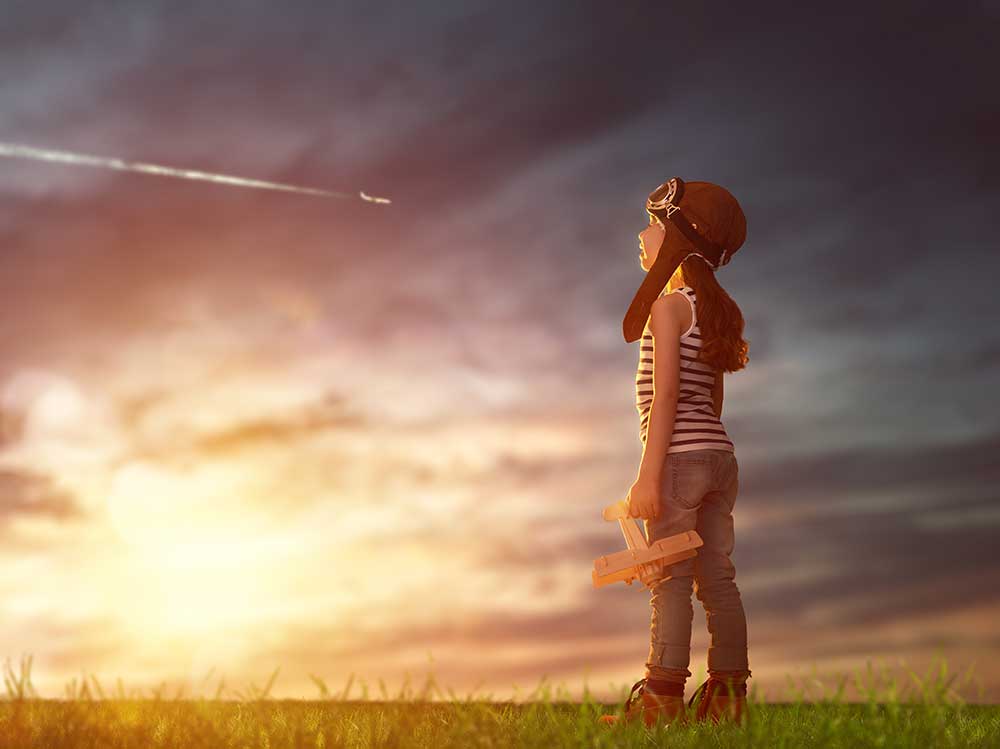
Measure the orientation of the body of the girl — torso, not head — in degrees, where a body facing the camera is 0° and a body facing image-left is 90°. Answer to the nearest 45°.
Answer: approximately 135°
